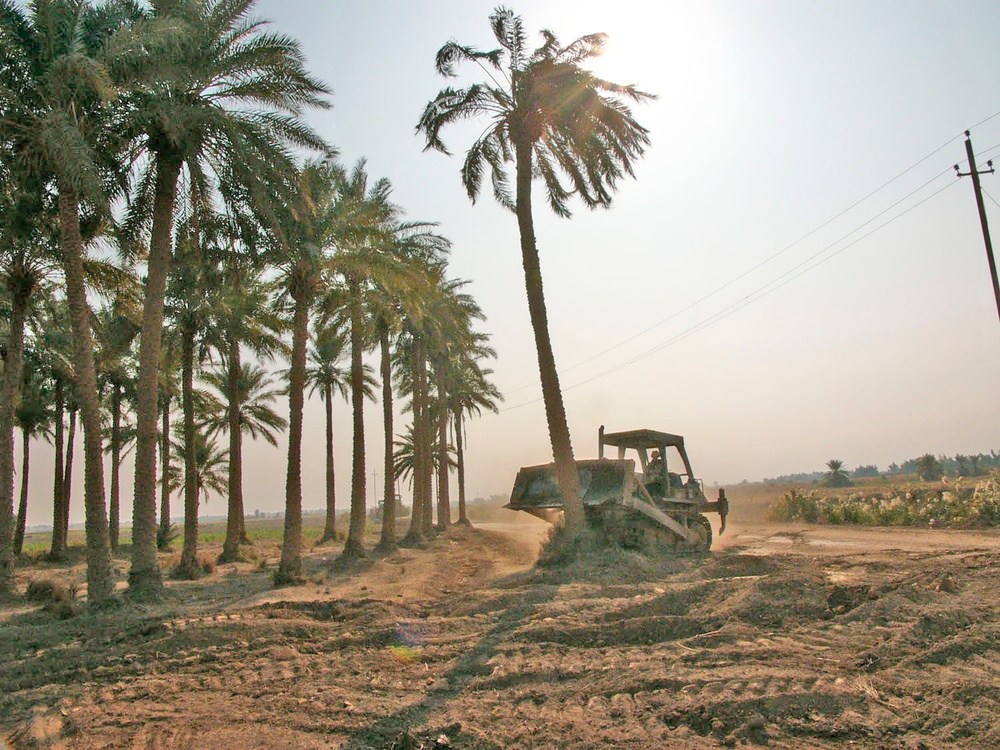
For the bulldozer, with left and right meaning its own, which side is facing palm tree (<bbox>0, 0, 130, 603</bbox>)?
front

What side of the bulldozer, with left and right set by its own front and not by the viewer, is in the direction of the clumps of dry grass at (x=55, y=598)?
front

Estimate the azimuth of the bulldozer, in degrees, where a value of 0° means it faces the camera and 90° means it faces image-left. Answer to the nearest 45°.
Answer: approximately 45°

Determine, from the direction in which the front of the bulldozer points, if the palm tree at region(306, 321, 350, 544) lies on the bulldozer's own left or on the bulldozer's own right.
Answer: on the bulldozer's own right

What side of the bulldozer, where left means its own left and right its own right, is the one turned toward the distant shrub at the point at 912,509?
back

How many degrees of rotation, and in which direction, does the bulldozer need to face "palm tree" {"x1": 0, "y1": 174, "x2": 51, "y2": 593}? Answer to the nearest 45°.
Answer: approximately 45° to its right

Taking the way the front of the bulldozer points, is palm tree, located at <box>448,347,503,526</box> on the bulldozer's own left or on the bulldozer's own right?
on the bulldozer's own right
